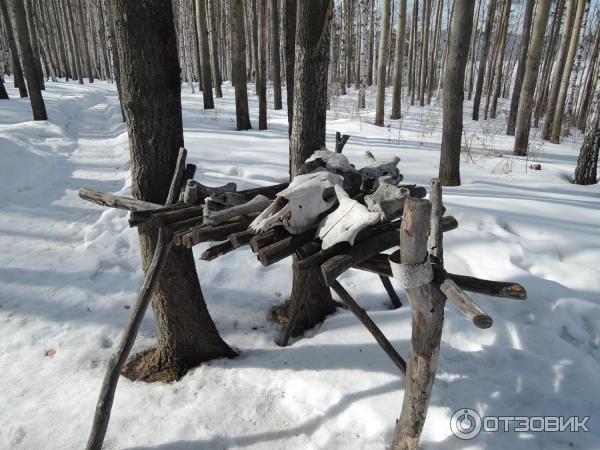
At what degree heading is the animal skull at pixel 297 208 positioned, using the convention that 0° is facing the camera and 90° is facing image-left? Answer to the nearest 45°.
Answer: approximately 45°

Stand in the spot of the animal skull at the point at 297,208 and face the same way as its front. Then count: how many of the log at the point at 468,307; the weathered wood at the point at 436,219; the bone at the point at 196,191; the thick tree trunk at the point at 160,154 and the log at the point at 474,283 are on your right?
2

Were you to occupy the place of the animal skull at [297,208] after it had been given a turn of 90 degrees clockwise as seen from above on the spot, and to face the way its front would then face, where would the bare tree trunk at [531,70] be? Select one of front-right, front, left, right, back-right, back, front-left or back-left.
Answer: right

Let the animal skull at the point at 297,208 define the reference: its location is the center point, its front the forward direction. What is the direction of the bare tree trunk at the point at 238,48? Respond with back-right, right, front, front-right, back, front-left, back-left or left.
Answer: back-right

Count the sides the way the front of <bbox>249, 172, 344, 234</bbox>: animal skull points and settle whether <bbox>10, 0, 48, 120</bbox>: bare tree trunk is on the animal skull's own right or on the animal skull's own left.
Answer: on the animal skull's own right

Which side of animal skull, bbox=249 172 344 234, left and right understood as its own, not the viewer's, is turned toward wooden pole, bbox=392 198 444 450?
left

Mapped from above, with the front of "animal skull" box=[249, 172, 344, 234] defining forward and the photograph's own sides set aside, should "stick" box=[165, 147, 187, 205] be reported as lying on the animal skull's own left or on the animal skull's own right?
on the animal skull's own right

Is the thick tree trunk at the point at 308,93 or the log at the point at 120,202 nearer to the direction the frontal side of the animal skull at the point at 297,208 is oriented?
the log

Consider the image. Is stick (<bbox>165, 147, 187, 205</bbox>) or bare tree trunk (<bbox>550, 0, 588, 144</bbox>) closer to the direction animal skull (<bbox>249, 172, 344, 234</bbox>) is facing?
the stick

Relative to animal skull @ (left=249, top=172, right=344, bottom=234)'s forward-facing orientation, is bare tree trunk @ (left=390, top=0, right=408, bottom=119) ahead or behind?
behind

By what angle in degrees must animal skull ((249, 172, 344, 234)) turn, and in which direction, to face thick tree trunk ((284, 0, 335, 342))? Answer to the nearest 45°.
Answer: approximately 135° to its right

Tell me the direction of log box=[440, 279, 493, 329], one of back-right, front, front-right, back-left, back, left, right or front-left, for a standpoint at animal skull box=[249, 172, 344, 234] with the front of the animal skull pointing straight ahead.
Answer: left

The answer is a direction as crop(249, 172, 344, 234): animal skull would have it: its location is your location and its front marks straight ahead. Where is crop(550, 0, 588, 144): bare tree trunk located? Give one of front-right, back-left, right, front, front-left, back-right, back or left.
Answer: back

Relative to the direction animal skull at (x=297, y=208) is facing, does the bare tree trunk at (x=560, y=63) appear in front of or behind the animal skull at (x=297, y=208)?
behind

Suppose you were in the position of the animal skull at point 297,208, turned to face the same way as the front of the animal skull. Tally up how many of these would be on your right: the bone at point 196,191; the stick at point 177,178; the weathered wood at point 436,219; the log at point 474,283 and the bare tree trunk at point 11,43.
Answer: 3
